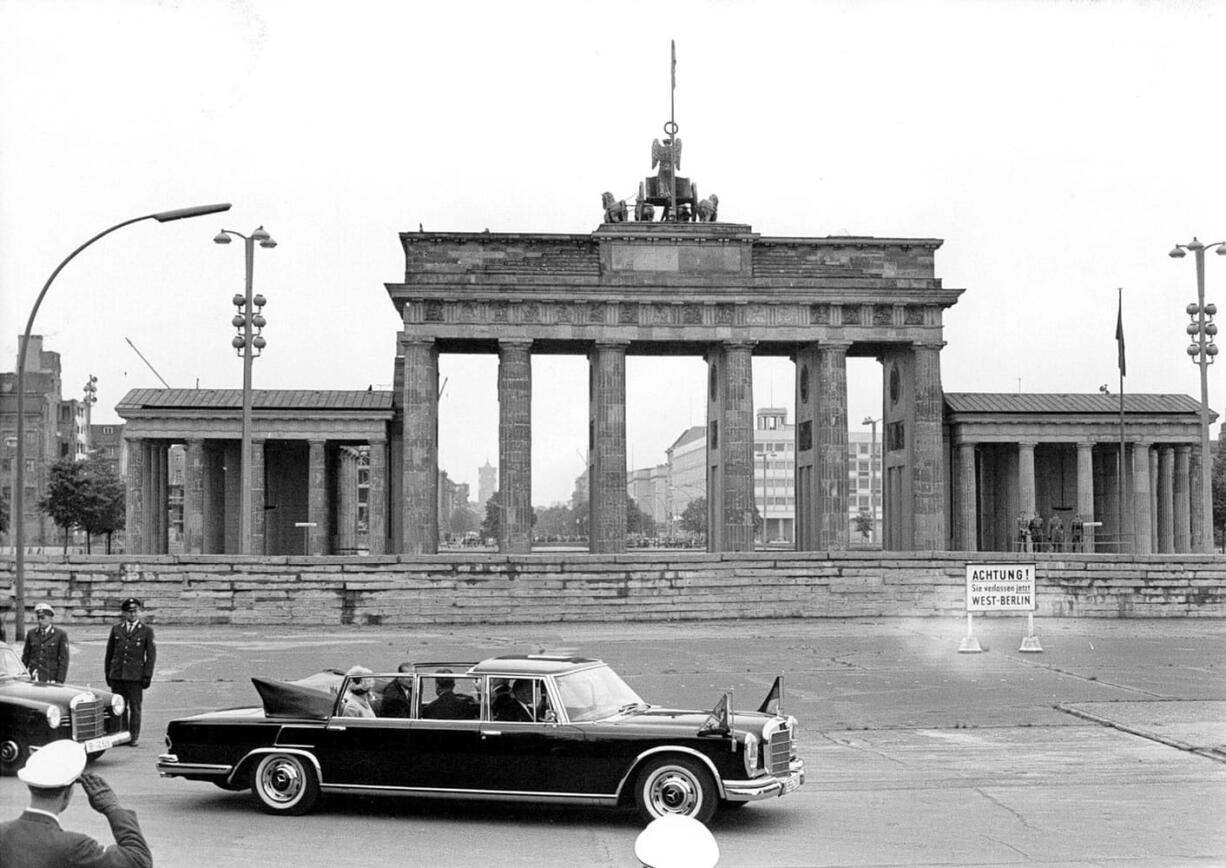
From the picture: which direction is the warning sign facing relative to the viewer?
toward the camera

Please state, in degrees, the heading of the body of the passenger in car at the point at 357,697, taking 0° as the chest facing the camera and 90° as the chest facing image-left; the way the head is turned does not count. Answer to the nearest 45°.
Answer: approximately 270°

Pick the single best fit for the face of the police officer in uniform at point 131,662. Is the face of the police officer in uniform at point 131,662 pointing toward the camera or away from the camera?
toward the camera

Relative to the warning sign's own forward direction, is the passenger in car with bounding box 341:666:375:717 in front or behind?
in front

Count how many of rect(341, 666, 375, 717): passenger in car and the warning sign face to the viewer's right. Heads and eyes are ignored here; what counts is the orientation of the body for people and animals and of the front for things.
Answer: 1

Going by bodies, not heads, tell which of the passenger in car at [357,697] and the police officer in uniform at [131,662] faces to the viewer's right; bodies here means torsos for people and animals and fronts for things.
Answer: the passenger in car

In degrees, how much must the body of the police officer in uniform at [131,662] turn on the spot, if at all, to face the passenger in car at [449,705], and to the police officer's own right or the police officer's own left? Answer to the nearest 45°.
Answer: approximately 45° to the police officer's own left

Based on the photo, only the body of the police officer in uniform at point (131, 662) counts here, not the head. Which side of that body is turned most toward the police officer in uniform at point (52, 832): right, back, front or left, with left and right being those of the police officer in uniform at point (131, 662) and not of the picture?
front

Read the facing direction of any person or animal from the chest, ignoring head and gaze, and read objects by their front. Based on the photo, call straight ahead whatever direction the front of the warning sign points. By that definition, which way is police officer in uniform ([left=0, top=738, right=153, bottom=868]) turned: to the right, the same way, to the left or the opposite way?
the opposite way

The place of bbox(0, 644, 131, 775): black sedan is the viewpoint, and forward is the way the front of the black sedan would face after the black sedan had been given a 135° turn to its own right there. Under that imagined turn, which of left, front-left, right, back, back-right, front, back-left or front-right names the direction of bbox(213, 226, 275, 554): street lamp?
right

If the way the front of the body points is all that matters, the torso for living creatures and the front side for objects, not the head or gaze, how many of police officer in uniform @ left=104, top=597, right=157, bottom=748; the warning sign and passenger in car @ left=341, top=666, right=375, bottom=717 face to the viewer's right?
1

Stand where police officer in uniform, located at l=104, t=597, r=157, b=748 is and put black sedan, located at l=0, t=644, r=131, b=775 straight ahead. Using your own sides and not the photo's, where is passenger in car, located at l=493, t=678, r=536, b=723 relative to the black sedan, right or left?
left

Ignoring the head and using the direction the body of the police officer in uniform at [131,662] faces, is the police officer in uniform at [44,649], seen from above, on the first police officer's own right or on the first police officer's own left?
on the first police officer's own right

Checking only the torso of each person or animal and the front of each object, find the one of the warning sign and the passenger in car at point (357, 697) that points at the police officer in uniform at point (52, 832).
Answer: the warning sign

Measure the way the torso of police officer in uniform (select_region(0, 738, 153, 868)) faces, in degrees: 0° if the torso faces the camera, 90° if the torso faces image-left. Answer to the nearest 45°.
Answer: approximately 225°

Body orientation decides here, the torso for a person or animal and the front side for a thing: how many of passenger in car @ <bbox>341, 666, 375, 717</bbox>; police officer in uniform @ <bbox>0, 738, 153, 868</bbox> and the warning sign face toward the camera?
1

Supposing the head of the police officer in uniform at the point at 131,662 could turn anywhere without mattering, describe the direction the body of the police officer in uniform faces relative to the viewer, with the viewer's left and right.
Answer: facing the viewer

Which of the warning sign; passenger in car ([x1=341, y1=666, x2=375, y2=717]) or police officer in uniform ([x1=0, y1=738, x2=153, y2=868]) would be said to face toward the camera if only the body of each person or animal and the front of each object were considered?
the warning sign
